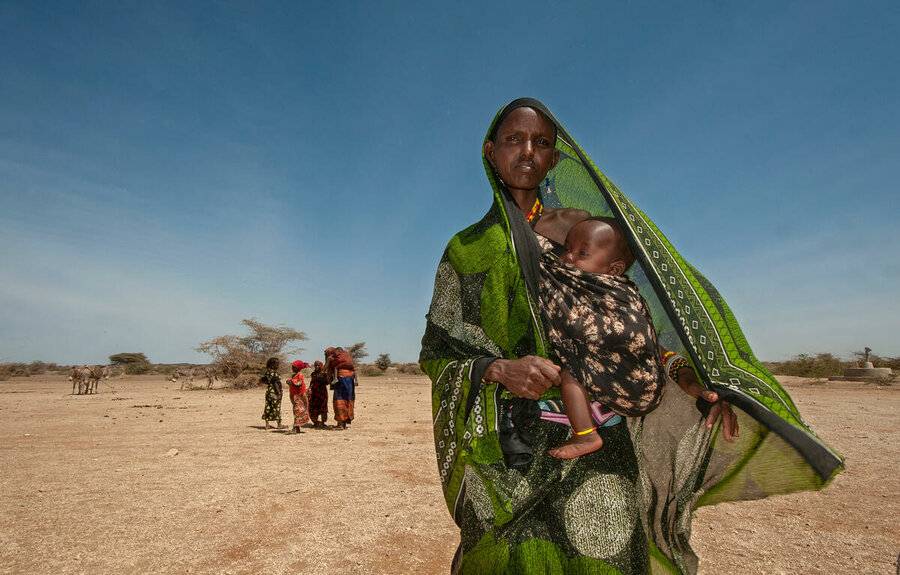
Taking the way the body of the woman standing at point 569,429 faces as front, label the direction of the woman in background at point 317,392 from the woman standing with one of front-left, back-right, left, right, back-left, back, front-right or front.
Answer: back-right

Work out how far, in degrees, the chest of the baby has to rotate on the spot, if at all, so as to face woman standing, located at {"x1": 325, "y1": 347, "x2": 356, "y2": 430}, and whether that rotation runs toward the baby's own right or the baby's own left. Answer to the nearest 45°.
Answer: approximately 45° to the baby's own right

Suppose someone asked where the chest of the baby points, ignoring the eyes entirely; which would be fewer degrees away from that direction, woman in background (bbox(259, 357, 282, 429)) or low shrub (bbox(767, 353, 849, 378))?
the woman in background

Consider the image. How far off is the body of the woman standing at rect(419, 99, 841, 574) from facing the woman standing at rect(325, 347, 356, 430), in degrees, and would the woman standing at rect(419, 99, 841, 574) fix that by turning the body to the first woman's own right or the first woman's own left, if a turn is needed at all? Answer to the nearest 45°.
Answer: approximately 135° to the first woman's own right

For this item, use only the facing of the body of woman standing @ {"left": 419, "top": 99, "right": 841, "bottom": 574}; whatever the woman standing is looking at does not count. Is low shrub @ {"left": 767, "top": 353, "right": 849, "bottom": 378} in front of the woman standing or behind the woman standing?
behind

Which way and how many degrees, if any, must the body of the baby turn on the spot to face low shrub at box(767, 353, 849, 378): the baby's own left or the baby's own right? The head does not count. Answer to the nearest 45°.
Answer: approximately 90° to the baby's own right

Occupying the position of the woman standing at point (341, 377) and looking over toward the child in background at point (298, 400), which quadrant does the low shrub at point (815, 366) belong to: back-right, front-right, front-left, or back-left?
back-right
